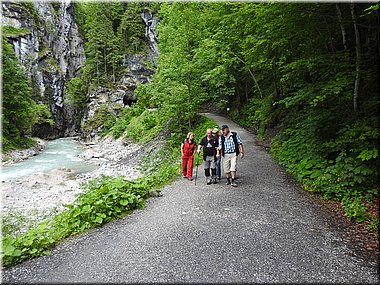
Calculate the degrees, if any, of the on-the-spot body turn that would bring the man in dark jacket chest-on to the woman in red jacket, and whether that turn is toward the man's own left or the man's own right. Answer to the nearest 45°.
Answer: approximately 135° to the man's own right

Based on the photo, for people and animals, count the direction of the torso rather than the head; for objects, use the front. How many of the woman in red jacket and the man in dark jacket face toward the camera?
2

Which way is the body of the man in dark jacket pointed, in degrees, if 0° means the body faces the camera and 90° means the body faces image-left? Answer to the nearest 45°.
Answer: approximately 0°

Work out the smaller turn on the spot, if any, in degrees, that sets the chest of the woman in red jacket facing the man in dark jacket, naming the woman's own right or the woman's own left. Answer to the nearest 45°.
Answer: approximately 45° to the woman's own left

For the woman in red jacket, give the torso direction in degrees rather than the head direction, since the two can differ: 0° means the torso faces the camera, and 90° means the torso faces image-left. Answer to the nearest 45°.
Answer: approximately 0°
